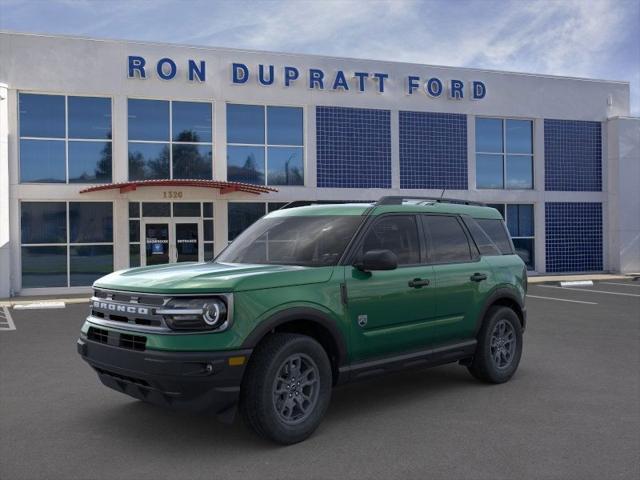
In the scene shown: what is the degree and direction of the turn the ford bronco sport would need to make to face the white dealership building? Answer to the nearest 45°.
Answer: approximately 135° to its right

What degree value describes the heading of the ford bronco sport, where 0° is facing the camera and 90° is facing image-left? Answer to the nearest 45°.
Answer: approximately 45°
